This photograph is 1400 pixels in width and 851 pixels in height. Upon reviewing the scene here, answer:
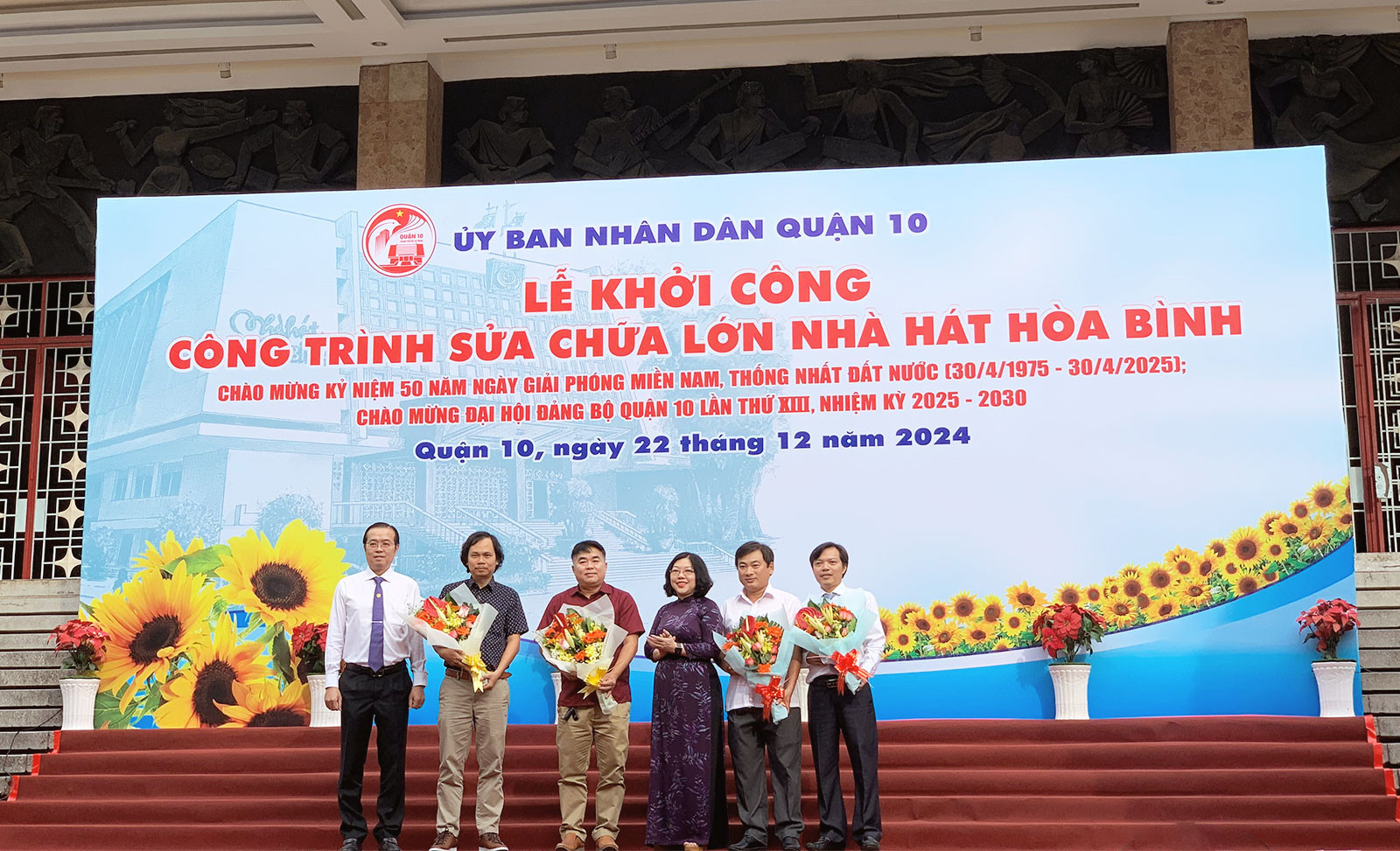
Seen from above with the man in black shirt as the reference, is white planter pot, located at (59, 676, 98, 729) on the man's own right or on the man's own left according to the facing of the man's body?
on the man's own right

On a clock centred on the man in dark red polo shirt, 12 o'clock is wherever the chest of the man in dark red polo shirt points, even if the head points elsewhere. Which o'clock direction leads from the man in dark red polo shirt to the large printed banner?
The large printed banner is roughly at 7 o'clock from the man in dark red polo shirt.

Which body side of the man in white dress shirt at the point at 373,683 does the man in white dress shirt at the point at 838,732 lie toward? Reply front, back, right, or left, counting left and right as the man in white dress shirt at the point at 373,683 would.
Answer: left

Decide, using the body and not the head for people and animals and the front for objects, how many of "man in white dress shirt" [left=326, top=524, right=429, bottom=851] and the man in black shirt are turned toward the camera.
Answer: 2

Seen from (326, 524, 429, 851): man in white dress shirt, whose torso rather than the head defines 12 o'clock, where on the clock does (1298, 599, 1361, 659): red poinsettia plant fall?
The red poinsettia plant is roughly at 9 o'clock from the man in white dress shirt.

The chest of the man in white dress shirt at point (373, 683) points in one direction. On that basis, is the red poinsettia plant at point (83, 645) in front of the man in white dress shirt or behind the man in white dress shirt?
behind

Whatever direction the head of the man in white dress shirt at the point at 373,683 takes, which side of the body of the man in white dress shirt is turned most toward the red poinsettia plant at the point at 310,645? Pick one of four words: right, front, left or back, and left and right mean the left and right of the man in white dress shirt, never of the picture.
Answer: back
